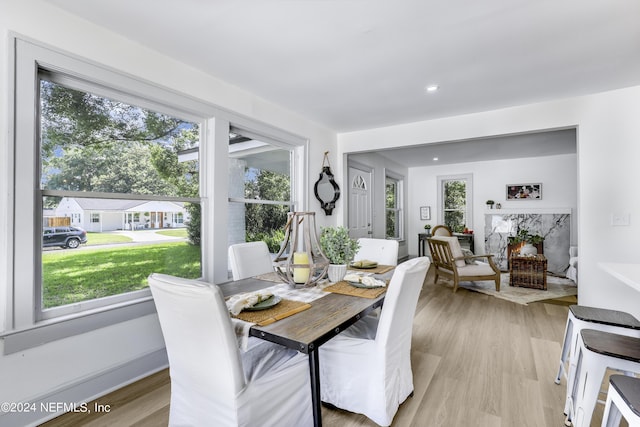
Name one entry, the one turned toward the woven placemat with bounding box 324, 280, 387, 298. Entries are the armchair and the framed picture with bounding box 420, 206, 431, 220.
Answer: the framed picture

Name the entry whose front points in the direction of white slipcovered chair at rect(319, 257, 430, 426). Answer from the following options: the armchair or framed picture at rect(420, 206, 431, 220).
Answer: the framed picture

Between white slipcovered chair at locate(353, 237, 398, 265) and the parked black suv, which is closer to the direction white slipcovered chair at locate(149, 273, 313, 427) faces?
the white slipcovered chair

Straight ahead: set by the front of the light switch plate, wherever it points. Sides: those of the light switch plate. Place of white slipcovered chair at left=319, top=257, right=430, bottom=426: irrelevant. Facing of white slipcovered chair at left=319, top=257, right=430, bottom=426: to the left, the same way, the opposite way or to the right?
to the right

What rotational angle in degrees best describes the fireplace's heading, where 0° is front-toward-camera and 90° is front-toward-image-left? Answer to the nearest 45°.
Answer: approximately 0°

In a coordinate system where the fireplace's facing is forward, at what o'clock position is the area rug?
The area rug is roughly at 12 o'clock from the fireplace.
